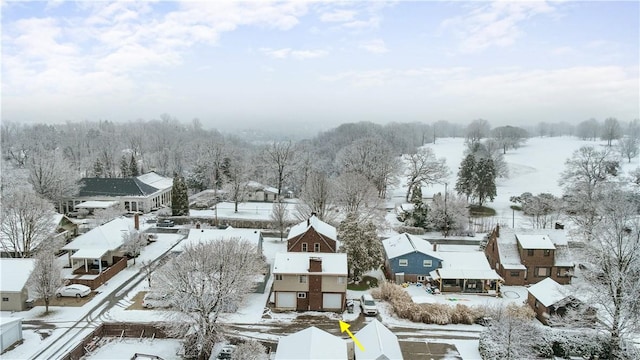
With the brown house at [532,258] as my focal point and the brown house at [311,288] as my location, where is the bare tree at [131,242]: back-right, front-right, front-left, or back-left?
back-left

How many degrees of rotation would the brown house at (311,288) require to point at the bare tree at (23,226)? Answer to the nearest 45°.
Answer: approximately 90° to its right

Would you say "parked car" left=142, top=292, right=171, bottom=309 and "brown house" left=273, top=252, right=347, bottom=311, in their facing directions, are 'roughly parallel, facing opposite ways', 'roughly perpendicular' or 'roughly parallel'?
roughly perpendicular

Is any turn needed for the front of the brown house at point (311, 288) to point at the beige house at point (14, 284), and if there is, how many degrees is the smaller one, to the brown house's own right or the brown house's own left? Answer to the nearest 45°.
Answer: approximately 90° to the brown house's own right

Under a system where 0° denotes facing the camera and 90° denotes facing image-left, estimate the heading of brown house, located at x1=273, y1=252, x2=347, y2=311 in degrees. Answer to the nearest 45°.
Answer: approximately 0°

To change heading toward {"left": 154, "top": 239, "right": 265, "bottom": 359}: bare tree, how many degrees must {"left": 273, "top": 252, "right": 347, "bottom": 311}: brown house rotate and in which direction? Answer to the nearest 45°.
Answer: approximately 45° to its right

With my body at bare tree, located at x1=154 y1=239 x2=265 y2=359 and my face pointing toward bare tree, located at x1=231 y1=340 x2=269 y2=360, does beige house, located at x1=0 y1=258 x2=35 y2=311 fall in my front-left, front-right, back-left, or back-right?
back-right

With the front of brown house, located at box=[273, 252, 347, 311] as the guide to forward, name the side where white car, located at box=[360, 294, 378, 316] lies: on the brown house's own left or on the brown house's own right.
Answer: on the brown house's own left
